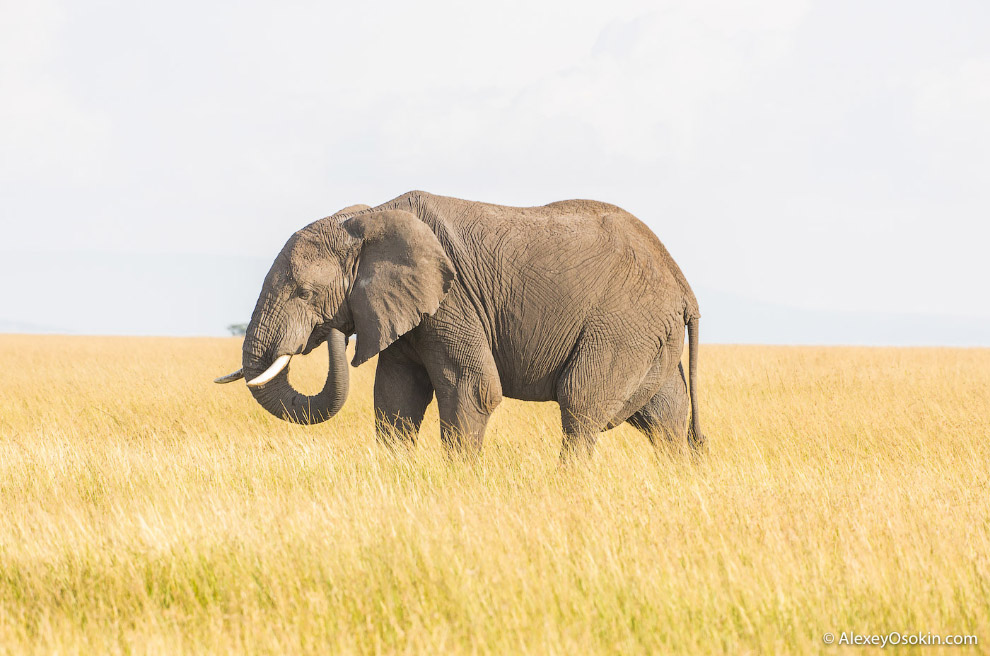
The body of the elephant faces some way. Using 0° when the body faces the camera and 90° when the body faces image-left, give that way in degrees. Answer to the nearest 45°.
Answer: approximately 90°
